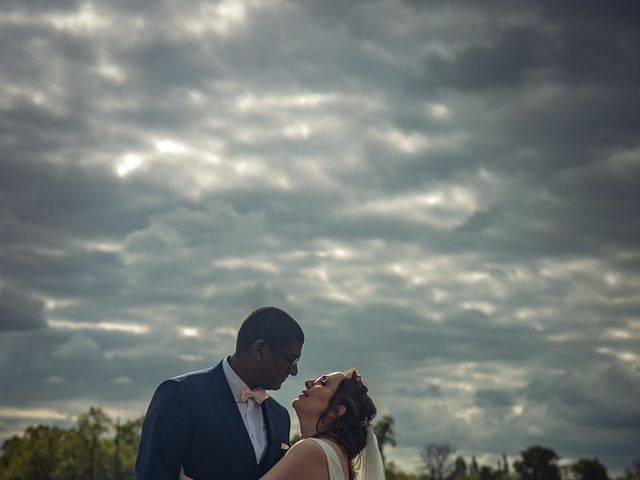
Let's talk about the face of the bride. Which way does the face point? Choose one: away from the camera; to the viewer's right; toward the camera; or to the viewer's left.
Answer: to the viewer's left

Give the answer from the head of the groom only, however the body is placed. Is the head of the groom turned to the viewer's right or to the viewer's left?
to the viewer's right

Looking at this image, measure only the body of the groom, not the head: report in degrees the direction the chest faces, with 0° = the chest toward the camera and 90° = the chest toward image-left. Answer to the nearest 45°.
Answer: approximately 315°

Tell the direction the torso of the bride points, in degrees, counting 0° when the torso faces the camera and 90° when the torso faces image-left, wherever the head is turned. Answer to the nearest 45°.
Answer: approximately 90°

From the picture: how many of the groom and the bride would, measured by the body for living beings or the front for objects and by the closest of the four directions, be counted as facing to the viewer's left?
1

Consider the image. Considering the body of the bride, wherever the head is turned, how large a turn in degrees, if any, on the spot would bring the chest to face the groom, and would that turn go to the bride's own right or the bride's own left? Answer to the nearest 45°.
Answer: approximately 45° to the bride's own left

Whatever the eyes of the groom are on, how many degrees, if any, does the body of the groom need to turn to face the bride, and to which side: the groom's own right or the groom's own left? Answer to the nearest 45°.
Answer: approximately 90° to the groom's own left
